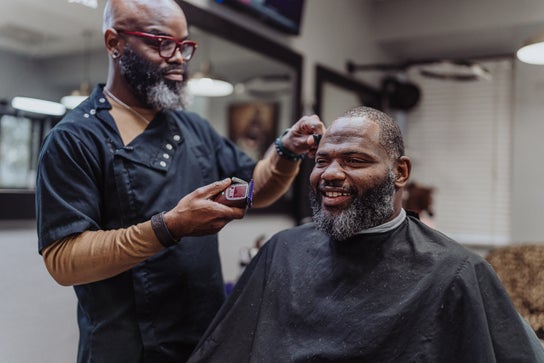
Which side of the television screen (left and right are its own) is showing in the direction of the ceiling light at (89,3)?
right

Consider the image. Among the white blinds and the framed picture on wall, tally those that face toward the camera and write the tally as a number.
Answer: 2

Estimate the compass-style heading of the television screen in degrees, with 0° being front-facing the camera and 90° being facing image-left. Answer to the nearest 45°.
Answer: approximately 315°

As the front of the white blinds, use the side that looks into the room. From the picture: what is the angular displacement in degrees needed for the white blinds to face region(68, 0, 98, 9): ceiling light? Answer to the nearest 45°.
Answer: approximately 45° to its right

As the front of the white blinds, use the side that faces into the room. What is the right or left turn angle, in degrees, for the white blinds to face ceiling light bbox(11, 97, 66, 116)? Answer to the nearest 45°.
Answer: approximately 45° to its right

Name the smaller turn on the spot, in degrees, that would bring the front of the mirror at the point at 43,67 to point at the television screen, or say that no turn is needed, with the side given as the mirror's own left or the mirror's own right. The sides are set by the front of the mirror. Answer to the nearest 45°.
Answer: approximately 90° to the mirror's own left
